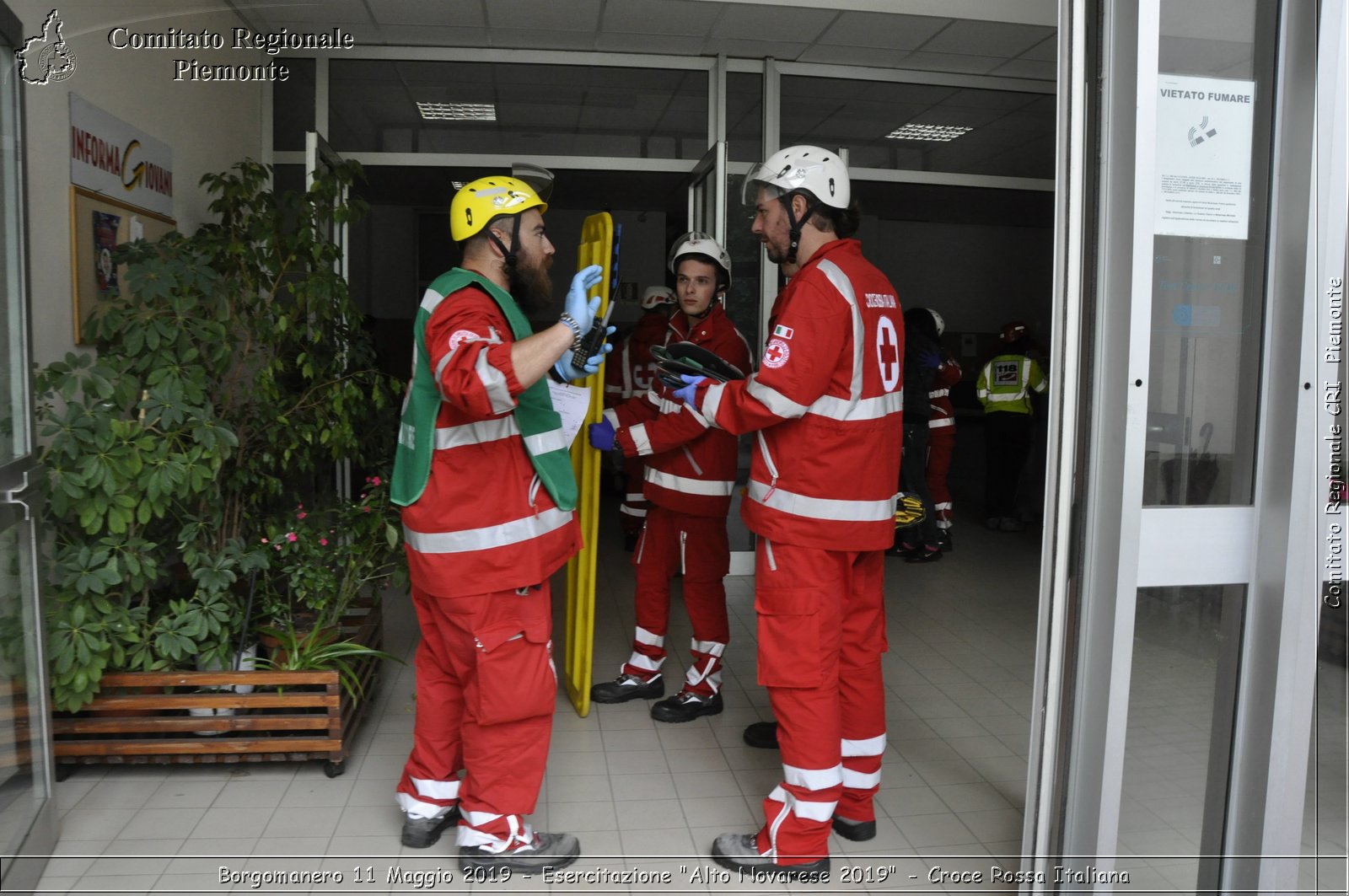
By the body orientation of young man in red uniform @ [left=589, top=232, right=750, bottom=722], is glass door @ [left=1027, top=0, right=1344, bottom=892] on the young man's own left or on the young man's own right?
on the young man's own left

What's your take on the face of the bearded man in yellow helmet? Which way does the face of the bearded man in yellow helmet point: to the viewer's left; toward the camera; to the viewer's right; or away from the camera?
to the viewer's right

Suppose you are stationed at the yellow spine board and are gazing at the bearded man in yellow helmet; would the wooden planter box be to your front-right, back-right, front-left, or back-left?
front-right

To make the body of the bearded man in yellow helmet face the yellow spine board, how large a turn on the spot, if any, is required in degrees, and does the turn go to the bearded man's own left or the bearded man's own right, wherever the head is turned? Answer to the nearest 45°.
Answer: approximately 90° to the bearded man's own left

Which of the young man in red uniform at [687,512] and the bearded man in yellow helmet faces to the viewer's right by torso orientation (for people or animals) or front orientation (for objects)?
the bearded man in yellow helmet

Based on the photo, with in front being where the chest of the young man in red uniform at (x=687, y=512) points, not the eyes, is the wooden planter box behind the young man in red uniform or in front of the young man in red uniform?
in front

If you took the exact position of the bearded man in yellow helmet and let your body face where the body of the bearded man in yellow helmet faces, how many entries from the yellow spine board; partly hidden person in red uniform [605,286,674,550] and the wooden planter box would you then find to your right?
0

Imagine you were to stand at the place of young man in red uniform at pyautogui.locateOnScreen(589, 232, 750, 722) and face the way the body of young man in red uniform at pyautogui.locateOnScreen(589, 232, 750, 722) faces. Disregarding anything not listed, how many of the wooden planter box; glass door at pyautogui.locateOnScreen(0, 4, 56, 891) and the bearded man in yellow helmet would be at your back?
0

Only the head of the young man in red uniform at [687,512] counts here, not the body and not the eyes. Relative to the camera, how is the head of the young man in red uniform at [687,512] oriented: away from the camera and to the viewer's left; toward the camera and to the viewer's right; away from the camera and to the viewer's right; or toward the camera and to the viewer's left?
toward the camera and to the viewer's left

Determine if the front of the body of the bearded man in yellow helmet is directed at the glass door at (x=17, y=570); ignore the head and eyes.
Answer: no

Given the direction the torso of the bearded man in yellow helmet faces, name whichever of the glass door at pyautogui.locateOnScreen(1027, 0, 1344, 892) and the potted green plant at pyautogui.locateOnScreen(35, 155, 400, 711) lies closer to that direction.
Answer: the glass door

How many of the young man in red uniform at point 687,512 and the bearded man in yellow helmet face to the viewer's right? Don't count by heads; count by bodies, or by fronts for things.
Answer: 1

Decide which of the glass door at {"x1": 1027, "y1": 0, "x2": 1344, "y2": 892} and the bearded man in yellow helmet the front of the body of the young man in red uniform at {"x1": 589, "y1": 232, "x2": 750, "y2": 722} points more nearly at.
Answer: the bearded man in yellow helmet

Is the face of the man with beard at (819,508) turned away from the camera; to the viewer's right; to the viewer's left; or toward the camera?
to the viewer's left

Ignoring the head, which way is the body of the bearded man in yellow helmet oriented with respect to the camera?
to the viewer's right

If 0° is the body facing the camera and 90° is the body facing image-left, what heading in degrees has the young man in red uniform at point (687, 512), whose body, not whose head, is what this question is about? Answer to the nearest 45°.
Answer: approximately 45°
